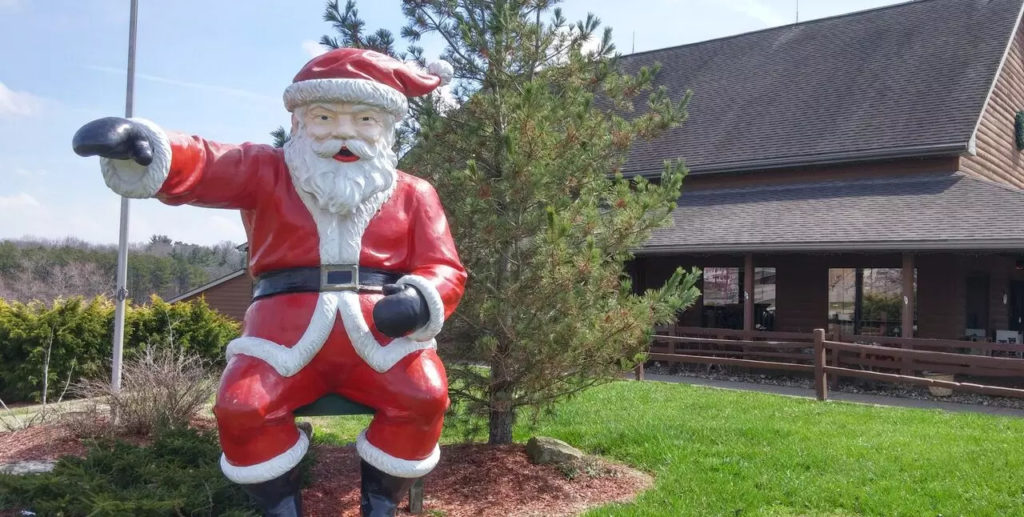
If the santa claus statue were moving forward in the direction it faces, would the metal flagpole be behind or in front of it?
behind

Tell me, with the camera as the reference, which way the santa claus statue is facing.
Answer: facing the viewer

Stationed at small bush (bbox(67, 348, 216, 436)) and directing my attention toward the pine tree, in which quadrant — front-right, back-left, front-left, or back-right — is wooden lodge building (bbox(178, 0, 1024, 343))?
front-left

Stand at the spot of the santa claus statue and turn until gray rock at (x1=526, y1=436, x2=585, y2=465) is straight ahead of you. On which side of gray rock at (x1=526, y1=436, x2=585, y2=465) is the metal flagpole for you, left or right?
left

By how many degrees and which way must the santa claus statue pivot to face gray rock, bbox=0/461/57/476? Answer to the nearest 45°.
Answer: approximately 135° to its right

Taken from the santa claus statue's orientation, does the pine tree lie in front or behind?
behind

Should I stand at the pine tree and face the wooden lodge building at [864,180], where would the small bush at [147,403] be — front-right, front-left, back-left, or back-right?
back-left

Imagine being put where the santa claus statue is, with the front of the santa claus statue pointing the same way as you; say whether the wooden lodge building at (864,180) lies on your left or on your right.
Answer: on your left

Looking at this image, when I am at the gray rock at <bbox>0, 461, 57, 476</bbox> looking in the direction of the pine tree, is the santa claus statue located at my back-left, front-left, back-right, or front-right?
front-right

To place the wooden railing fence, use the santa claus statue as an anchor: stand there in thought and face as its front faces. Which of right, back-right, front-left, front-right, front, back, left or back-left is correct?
back-left

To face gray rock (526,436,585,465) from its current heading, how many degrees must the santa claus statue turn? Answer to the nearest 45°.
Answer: approximately 135° to its left
